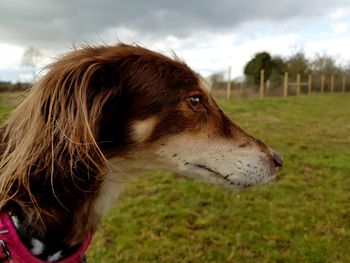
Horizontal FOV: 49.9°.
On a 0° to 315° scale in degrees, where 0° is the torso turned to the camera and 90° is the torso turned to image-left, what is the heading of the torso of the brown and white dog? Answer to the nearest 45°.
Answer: approximately 270°

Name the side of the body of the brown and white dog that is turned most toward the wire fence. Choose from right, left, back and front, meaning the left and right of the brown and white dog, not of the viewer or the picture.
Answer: left
